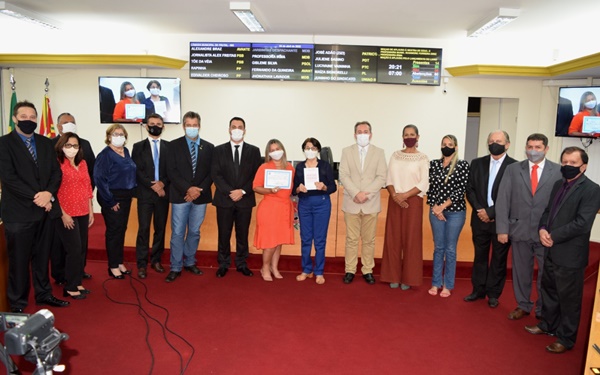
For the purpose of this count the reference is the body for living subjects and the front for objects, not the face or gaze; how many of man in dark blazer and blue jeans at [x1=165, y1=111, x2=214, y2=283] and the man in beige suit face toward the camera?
2

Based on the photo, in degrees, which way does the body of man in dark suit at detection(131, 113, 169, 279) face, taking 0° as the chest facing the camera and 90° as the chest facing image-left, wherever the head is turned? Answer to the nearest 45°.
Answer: approximately 0°

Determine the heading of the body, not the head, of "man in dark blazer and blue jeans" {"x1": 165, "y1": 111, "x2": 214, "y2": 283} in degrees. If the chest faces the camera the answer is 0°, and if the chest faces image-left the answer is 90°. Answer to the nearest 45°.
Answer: approximately 0°

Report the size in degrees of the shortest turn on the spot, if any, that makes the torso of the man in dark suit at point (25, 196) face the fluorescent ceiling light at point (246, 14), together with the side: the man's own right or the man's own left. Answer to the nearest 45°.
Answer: approximately 90° to the man's own left
